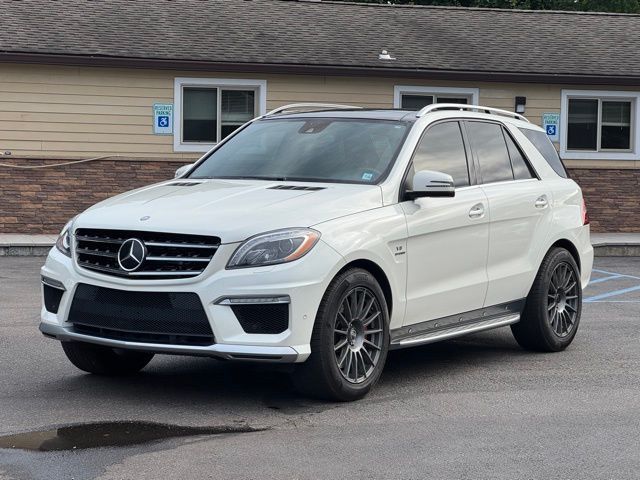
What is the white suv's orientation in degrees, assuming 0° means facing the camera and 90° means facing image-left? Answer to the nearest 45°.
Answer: approximately 45°

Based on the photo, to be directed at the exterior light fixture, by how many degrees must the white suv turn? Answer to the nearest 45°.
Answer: approximately 135° to its right

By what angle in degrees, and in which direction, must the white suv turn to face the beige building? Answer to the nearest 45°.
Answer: approximately 135° to its right
